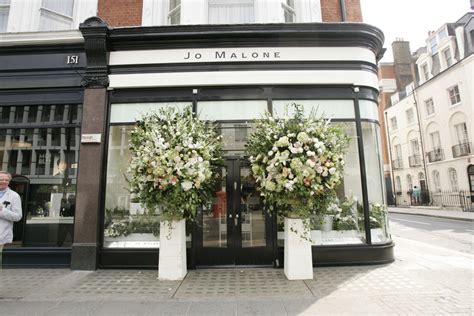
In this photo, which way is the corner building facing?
toward the camera

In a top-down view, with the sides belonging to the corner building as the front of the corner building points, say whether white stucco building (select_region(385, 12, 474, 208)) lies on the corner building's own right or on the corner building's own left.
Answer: on the corner building's own left

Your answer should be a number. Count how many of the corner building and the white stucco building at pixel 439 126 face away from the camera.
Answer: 0

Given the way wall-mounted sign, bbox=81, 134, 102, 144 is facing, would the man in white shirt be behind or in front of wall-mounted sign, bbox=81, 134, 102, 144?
in front

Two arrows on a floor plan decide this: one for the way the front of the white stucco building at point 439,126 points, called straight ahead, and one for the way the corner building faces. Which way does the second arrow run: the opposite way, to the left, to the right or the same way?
to the left

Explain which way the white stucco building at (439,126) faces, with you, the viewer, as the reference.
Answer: facing the viewer and to the left of the viewer

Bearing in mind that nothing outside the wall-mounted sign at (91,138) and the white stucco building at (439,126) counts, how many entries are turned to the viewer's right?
0

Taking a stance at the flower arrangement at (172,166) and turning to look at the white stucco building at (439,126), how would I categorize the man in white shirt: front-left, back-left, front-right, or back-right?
back-left

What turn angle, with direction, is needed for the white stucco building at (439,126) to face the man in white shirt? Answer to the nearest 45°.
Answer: approximately 45° to its left

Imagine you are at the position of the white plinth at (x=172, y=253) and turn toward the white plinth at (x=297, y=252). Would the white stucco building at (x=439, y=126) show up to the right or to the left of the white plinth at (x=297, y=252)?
left

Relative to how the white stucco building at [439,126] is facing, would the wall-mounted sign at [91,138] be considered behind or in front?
in front

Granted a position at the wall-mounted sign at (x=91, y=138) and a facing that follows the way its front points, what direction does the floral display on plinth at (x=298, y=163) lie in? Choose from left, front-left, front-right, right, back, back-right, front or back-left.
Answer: front-left

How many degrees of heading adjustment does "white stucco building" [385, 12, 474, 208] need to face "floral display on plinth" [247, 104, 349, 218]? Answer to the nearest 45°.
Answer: approximately 45° to its left

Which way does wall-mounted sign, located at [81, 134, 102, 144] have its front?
toward the camera
